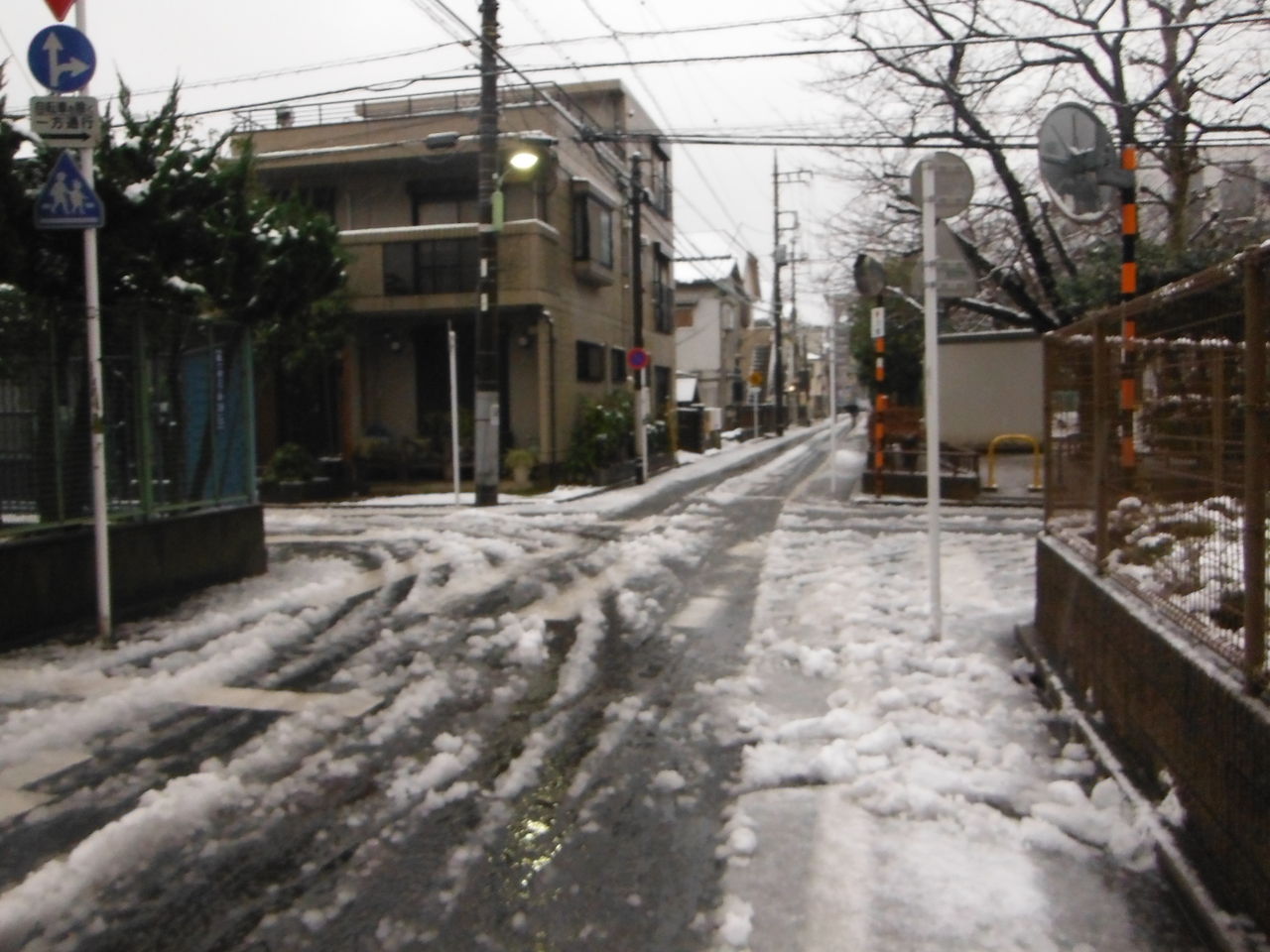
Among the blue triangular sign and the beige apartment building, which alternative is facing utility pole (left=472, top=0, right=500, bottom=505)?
the beige apartment building

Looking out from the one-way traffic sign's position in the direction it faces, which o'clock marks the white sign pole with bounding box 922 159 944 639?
The white sign pole is roughly at 10 o'clock from the one-way traffic sign.

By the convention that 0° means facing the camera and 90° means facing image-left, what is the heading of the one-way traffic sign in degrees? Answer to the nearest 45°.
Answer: approximately 0°

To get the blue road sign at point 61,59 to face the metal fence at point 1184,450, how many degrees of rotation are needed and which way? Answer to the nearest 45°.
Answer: approximately 45° to its left

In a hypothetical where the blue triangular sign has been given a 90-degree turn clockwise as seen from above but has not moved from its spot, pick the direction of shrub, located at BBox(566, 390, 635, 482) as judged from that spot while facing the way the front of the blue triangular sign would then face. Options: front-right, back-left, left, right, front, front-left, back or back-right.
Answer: back-right

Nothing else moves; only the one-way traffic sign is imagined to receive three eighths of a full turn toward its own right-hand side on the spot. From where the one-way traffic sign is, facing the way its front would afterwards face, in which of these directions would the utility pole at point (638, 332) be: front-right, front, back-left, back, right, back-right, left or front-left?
right

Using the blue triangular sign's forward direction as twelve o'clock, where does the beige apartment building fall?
The beige apartment building is roughly at 7 o'clock from the blue triangular sign.
